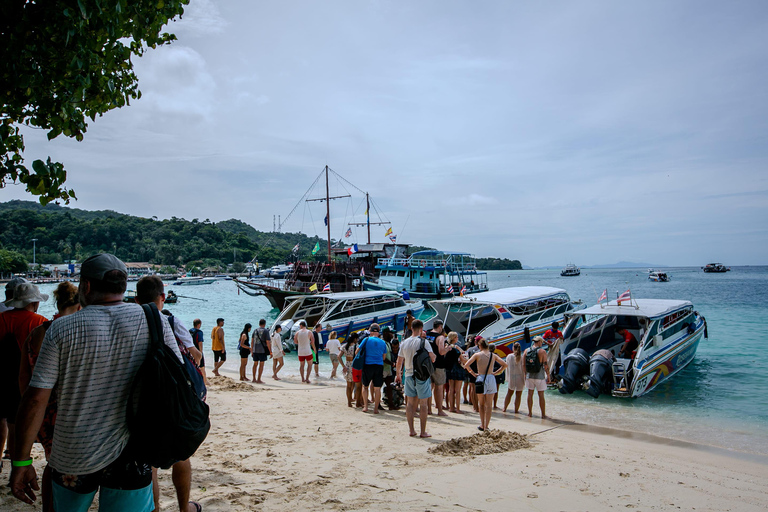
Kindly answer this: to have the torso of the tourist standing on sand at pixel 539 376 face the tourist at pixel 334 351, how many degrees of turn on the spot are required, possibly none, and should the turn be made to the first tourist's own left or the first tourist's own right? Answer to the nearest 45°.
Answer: approximately 45° to the first tourist's own left

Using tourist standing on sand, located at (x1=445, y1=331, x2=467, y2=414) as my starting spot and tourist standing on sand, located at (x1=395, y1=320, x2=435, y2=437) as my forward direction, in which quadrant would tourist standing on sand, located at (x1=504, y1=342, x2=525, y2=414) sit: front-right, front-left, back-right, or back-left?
back-left

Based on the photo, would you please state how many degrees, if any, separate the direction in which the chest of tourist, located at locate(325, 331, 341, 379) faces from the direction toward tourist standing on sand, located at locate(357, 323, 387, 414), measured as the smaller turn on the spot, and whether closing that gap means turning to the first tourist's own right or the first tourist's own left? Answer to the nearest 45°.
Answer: approximately 180°

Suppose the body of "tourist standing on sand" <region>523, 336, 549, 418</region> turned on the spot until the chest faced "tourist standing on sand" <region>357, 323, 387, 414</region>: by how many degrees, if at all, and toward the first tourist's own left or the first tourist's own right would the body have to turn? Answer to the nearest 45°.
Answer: approximately 135° to the first tourist's own left

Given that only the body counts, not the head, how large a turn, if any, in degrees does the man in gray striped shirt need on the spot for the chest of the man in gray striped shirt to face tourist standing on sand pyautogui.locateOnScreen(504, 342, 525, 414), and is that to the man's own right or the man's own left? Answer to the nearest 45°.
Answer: approximately 45° to the man's own right

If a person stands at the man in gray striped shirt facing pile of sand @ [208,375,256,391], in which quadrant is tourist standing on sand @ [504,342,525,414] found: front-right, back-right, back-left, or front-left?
front-right

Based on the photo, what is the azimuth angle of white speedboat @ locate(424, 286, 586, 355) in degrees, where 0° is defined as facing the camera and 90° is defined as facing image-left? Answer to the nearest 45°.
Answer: approximately 225°

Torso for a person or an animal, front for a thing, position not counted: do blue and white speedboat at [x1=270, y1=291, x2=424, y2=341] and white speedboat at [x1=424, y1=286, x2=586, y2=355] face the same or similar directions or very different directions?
same or similar directions

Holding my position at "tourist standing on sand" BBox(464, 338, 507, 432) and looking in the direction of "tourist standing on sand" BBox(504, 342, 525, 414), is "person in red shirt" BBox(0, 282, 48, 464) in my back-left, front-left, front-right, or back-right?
back-left

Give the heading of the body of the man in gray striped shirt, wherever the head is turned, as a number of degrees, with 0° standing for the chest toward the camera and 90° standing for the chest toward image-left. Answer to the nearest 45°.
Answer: approximately 180°

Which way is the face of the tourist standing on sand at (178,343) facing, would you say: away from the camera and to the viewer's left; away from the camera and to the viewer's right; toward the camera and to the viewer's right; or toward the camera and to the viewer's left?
away from the camera and to the viewer's right

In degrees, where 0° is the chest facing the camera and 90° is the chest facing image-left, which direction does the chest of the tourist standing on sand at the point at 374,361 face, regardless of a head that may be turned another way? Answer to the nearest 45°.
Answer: approximately 180°

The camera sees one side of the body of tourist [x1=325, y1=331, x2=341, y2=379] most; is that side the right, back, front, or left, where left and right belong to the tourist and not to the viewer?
back

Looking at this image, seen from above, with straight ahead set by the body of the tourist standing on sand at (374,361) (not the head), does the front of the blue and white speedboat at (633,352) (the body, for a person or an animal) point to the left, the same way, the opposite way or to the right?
to the right
